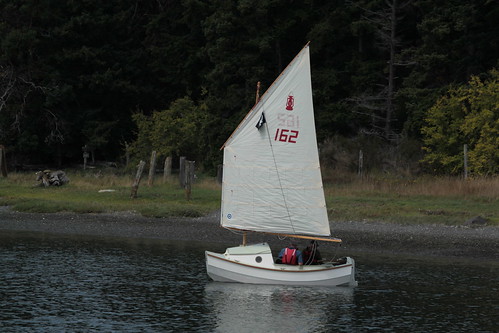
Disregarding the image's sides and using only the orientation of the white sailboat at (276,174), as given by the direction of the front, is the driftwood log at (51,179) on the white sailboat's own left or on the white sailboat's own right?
on the white sailboat's own right

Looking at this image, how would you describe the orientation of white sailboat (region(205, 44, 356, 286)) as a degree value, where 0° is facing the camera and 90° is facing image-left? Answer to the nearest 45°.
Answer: approximately 90°

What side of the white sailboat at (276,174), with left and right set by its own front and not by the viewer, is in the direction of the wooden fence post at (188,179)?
right

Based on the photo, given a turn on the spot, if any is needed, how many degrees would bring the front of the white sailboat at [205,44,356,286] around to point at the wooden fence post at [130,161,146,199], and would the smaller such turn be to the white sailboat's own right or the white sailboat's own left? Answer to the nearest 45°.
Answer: approximately 45° to the white sailboat's own right
